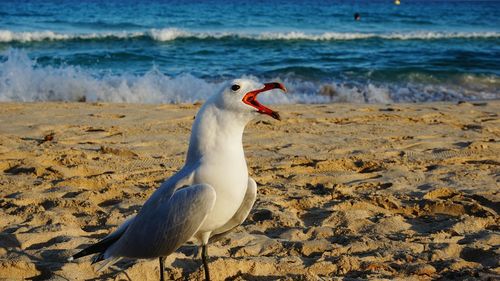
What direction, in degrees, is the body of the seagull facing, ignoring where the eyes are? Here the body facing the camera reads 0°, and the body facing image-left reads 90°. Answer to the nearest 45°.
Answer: approximately 315°
